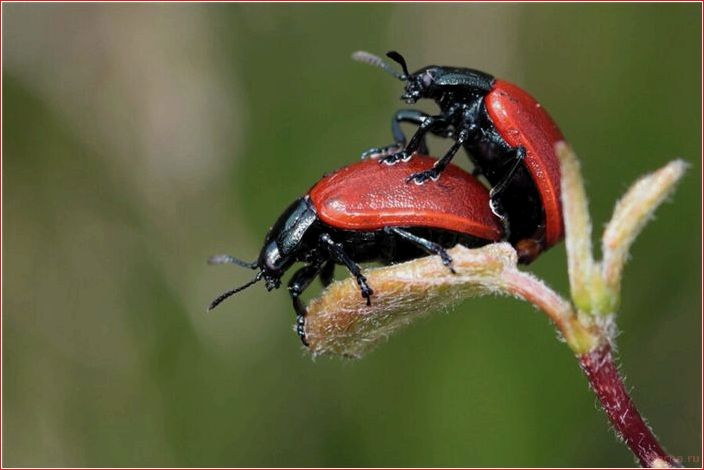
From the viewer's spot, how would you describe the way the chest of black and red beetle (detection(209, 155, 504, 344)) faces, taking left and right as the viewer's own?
facing to the left of the viewer
